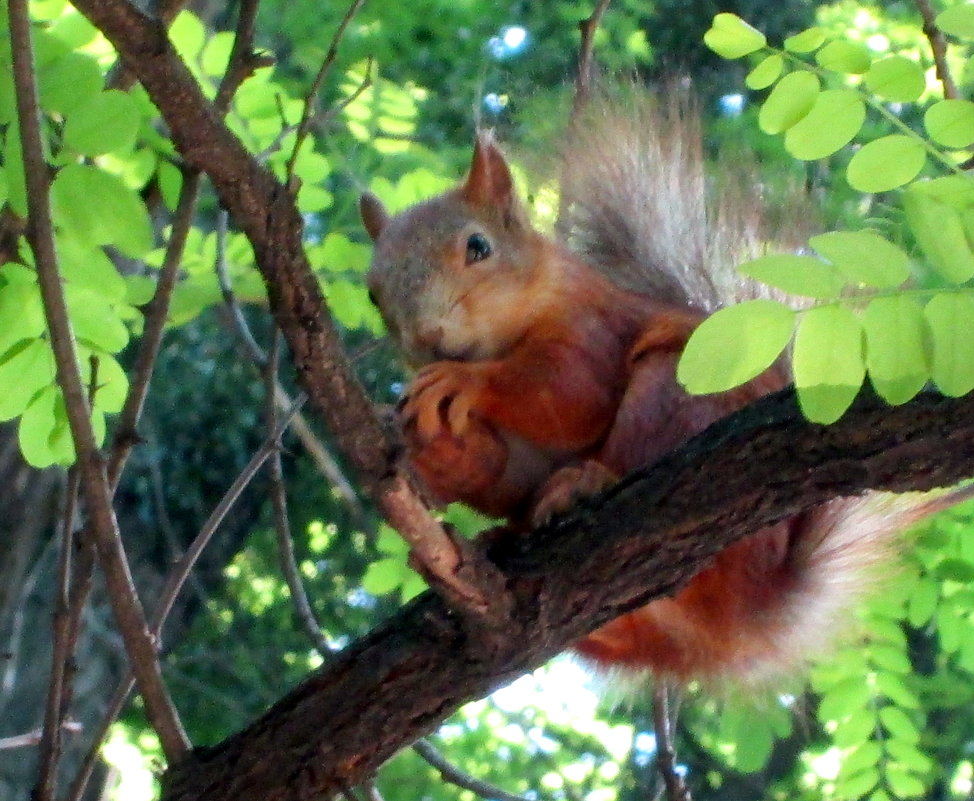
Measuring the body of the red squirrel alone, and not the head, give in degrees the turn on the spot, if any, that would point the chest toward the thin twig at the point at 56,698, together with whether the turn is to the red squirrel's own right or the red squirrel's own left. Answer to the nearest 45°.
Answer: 0° — it already faces it

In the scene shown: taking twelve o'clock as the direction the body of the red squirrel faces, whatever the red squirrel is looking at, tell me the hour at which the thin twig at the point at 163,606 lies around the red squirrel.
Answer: The thin twig is roughly at 1 o'clock from the red squirrel.

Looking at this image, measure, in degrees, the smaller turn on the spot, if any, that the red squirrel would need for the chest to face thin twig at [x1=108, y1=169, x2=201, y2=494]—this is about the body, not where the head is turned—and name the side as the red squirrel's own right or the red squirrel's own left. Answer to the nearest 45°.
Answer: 0° — it already faces it

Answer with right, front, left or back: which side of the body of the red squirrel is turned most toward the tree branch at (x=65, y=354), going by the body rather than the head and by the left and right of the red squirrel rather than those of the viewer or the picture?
front

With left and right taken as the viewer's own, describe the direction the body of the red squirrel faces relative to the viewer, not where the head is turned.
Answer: facing the viewer and to the left of the viewer
